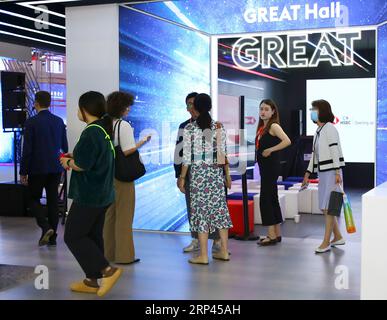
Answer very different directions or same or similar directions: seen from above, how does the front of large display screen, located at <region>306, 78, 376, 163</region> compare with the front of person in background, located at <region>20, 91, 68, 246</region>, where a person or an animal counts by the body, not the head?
very different directions

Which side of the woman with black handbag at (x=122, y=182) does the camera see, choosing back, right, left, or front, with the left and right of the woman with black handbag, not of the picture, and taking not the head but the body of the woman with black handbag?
right

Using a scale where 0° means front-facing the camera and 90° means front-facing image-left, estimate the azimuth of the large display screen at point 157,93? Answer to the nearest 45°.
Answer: approximately 315°

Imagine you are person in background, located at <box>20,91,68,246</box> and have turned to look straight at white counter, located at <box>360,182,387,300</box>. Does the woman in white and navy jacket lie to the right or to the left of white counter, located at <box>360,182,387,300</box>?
left

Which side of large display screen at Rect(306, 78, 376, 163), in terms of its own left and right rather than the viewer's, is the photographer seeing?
front

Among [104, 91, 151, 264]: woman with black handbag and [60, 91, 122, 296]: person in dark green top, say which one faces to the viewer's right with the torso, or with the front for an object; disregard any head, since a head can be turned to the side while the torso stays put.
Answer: the woman with black handbag

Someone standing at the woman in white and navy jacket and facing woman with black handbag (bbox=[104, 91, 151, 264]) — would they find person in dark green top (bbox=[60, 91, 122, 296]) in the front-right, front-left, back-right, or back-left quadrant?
front-left

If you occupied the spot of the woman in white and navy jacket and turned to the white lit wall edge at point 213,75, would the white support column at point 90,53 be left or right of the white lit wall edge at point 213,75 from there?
left

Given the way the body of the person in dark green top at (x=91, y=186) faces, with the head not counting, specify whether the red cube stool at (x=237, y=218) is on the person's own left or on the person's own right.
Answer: on the person's own right
